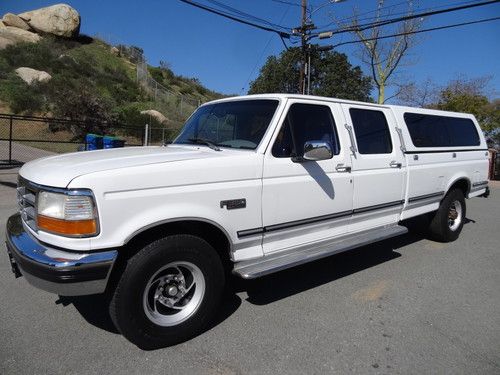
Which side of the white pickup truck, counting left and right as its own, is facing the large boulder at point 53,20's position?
right

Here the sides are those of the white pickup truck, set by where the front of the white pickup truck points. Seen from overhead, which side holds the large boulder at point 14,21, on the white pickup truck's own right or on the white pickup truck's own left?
on the white pickup truck's own right

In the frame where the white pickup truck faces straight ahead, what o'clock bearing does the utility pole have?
The utility pole is roughly at 5 o'clock from the white pickup truck.

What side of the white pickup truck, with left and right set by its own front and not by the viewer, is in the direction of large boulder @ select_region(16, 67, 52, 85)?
right

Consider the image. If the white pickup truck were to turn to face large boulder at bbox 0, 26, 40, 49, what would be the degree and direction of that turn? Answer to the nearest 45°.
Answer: approximately 90° to its right

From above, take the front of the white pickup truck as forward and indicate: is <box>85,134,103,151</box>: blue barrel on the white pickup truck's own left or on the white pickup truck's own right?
on the white pickup truck's own right

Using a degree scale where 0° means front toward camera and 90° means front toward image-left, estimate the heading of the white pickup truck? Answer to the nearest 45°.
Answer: approximately 45°
